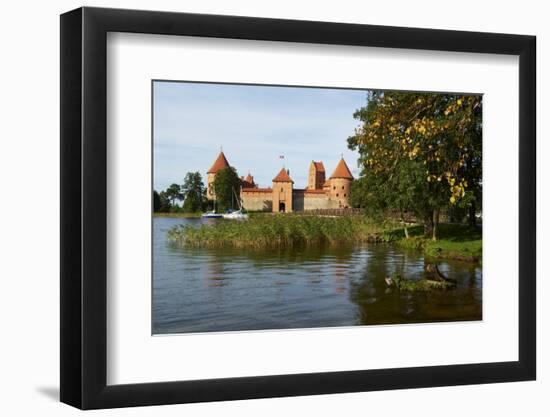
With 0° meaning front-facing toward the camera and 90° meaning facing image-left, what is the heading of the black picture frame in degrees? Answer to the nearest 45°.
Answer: approximately 315°
